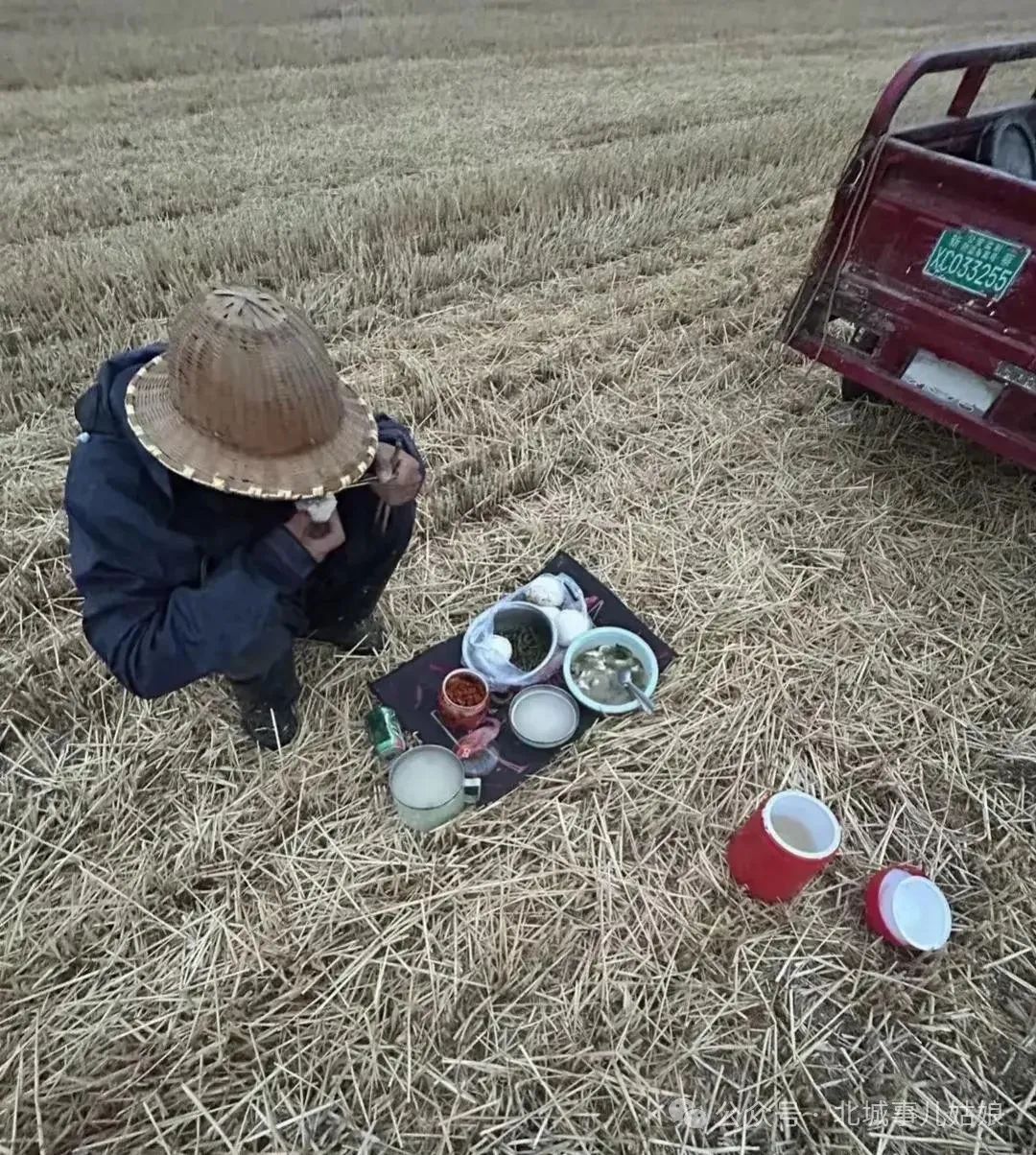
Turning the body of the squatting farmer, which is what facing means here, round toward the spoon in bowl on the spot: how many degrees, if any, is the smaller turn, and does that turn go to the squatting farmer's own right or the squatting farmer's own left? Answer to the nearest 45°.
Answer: approximately 45° to the squatting farmer's own left

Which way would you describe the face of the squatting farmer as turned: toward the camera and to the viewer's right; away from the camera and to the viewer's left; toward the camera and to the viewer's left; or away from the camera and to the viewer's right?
toward the camera and to the viewer's right

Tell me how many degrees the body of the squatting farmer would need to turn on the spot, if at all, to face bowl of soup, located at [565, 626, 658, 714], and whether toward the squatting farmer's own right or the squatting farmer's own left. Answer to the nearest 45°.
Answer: approximately 45° to the squatting farmer's own left

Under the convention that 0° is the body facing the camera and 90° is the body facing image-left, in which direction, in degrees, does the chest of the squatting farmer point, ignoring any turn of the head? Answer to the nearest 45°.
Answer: approximately 315°
